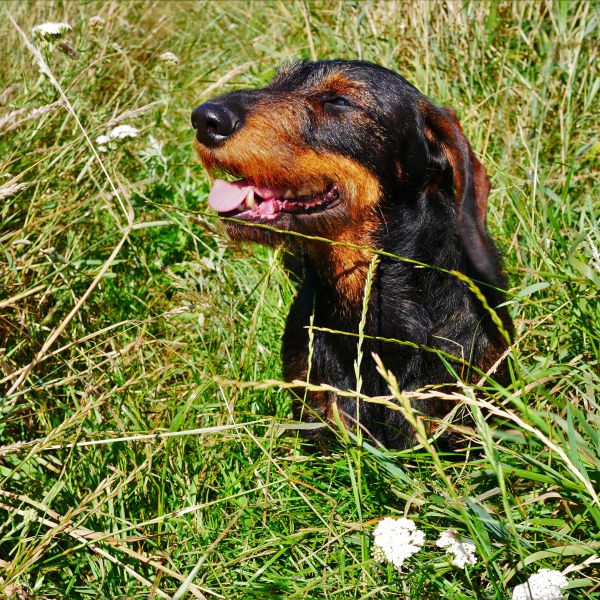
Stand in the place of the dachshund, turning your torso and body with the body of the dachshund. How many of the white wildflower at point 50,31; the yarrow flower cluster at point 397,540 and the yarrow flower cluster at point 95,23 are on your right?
2

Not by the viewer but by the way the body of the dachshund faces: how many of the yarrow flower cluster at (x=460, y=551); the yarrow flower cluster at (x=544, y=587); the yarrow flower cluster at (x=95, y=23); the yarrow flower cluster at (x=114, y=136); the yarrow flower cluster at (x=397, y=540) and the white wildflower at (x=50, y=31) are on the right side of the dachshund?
3

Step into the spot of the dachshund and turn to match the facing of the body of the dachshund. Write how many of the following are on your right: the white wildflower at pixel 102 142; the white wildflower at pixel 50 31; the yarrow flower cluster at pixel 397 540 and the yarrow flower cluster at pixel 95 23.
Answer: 3

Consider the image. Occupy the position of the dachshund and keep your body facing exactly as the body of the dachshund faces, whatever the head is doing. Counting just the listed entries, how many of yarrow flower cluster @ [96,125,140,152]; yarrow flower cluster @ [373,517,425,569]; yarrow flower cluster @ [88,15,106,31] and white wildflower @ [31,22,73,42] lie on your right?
3

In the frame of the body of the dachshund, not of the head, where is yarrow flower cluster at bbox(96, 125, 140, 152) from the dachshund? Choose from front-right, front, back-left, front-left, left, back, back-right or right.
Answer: right

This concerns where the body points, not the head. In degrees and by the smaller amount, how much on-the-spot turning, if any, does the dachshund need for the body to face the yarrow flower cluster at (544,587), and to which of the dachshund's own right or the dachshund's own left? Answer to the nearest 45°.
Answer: approximately 45° to the dachshund's own left

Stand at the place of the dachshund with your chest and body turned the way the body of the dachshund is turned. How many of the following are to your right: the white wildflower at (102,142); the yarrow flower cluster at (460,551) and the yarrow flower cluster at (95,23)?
2

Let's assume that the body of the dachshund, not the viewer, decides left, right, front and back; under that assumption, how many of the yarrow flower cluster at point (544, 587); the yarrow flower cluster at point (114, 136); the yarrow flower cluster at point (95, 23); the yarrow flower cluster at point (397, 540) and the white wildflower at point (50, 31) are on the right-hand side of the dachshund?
3

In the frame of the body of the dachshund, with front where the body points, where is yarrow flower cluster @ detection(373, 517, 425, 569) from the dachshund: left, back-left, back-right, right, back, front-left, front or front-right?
front-left

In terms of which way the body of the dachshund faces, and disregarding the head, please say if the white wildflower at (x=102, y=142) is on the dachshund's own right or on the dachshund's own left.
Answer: on the dachshund's own right

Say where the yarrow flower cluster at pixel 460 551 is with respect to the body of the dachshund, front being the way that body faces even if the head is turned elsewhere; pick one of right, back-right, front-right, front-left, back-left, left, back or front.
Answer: front-left

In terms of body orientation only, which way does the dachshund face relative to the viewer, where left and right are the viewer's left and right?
facing the viewer and to the left of the viewer
